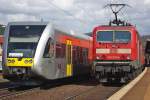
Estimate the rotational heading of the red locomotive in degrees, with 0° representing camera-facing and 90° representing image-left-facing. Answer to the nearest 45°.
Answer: approximately 0°
